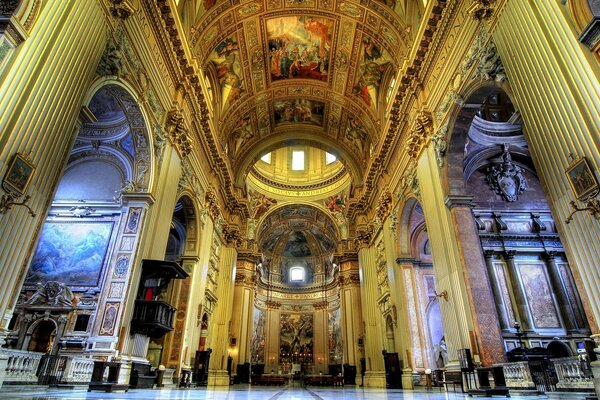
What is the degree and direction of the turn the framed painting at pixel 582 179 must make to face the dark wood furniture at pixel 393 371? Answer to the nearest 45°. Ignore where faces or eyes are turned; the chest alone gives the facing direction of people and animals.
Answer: approximately 90° to its right

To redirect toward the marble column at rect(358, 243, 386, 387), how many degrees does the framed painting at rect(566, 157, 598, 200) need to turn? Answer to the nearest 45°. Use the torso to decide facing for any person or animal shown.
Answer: approximately 90° to its right

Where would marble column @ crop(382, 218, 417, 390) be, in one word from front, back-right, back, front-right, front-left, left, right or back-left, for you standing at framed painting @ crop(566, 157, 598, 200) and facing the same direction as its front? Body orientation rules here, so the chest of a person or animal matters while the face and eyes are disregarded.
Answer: right

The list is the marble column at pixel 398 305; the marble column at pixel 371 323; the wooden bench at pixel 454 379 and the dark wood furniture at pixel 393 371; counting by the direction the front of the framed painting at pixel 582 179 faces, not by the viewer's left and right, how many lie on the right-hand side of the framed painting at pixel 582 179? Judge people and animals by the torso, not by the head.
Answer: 4

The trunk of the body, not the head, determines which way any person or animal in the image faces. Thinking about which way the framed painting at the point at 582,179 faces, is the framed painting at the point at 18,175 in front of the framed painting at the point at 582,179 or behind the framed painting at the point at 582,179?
in front

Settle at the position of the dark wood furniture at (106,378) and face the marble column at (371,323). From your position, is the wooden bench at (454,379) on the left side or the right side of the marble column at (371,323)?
right

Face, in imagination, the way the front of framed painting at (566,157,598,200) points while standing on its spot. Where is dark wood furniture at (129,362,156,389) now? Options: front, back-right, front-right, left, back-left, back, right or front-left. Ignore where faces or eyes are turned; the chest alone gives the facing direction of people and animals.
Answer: front-right

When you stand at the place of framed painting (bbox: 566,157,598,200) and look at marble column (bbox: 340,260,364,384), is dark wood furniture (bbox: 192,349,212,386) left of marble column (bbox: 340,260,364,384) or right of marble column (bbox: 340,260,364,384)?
left

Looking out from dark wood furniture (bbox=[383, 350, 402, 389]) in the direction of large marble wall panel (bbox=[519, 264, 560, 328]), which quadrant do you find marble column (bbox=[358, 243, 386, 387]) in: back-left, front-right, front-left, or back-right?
back-left

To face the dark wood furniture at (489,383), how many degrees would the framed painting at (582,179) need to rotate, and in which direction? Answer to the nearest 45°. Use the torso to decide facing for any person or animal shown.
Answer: approximately 90° to its right

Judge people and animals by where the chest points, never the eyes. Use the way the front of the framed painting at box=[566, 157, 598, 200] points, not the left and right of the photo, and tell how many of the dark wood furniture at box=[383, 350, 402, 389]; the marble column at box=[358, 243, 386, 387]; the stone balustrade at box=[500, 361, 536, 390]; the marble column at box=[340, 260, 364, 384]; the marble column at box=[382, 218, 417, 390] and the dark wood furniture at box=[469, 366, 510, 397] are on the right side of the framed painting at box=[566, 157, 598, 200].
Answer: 6

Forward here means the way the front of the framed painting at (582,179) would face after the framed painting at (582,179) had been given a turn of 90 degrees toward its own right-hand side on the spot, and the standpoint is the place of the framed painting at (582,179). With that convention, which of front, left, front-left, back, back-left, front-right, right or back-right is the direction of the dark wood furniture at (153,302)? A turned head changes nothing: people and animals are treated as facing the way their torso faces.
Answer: front-left

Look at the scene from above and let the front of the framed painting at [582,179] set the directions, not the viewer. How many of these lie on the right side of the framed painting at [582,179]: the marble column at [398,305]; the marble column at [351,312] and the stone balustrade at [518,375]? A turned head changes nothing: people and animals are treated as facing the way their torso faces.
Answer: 3

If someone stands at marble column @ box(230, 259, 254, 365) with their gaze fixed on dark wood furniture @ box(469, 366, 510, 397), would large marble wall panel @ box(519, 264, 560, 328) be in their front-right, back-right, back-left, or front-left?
front-left

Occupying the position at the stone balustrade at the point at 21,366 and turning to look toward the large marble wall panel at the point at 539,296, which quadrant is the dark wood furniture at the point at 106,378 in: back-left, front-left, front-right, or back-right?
front-left

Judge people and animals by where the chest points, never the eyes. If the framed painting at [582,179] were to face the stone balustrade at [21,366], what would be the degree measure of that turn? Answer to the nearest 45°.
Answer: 0° — it already faces it

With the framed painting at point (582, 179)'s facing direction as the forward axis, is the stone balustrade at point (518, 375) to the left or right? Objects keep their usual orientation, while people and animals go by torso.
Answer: on its right
